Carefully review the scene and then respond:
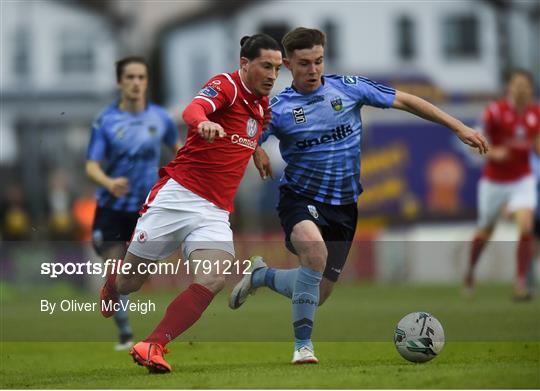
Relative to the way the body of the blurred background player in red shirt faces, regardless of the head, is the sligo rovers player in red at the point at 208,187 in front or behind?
in front

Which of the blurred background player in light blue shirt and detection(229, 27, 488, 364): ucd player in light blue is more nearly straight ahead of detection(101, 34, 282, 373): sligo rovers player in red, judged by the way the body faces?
the ucd player in light blue

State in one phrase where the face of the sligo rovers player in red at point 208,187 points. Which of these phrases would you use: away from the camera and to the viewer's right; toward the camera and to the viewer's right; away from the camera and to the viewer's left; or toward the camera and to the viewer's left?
toward the camera and to the viewer's right

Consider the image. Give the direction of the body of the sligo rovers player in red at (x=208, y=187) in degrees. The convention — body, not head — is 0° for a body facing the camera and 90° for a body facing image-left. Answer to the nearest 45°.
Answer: approximately 315°

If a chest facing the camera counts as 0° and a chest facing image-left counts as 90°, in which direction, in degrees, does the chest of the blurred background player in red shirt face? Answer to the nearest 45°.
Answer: approximately 0°

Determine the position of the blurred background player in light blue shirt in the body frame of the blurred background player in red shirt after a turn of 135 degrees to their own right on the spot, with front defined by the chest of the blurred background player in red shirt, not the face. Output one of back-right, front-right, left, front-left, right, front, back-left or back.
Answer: left

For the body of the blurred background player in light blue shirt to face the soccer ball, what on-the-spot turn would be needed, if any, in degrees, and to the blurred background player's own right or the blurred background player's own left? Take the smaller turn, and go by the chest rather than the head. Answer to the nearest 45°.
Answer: approximately 45° to the blurred background player's own left
